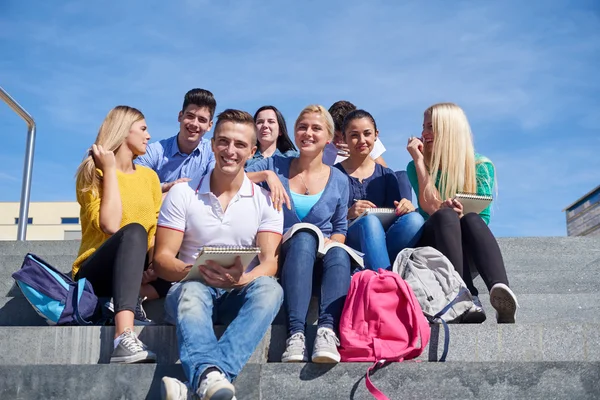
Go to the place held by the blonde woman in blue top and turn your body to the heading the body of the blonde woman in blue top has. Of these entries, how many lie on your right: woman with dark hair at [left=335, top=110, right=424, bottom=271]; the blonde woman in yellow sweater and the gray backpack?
1

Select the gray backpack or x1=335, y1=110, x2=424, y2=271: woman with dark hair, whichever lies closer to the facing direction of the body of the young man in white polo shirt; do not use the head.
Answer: the gray backpack

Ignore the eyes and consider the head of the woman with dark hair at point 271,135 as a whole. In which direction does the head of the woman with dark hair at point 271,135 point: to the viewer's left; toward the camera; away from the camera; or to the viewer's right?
toward the camera

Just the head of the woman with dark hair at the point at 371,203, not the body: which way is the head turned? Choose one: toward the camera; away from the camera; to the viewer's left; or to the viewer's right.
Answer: toward the camera

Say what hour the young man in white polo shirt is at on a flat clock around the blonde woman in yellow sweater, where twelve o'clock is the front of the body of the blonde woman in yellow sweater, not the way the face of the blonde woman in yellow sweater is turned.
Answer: The young man in white polo shirt is roughly at 12 o'clock from the blonde woman in yellow sweater.

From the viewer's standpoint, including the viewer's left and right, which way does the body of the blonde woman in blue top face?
facing the viewer

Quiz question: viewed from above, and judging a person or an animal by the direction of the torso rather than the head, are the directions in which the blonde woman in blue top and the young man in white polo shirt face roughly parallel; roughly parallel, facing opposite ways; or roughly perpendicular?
roughly parallel

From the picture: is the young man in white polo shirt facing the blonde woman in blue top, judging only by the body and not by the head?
no

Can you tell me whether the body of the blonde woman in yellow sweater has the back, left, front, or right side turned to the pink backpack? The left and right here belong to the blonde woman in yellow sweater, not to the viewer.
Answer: front

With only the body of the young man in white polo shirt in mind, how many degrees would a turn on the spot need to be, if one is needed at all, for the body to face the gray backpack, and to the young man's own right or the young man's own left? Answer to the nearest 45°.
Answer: approximately 90° to the young man's own left

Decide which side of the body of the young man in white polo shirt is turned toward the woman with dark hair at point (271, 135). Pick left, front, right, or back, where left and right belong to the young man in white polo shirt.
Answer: back

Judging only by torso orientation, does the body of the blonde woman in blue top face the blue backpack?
no

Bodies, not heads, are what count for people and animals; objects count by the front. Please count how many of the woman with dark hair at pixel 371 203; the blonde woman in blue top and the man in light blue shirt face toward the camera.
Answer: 3

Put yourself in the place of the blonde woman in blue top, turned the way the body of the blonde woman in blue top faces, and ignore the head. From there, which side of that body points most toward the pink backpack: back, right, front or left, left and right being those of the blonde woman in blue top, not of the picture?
front

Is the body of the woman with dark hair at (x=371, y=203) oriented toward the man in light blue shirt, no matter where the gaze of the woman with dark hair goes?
no

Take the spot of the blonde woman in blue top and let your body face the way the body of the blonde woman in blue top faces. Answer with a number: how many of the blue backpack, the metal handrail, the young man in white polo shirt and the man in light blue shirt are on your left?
0

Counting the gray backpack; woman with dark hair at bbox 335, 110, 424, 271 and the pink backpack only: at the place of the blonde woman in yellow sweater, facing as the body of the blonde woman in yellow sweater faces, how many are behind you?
0

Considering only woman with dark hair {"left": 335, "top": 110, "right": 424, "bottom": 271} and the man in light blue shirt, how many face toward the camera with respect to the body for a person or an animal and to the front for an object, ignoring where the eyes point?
2

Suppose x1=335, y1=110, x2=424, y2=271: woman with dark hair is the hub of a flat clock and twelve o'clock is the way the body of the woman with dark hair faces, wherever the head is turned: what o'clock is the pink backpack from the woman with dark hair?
The pink backpack is roughly at 12 o'clock from the woman with dark hair.

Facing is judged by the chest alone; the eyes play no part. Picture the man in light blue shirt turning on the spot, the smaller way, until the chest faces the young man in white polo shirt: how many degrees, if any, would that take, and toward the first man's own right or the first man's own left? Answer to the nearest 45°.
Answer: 0° — they already face them
